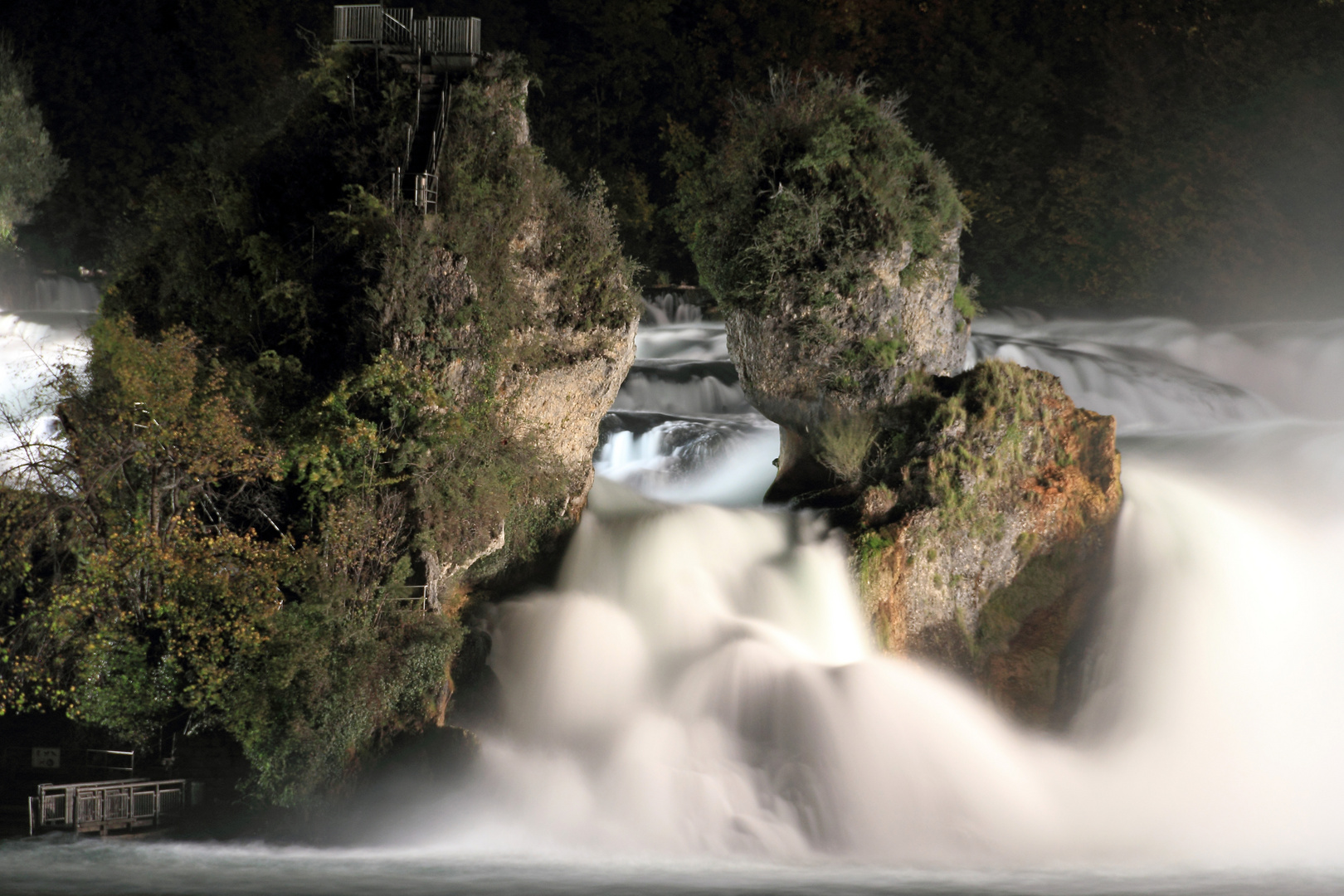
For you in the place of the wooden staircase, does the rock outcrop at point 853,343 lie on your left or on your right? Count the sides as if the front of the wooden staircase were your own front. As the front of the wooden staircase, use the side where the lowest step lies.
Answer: on your left

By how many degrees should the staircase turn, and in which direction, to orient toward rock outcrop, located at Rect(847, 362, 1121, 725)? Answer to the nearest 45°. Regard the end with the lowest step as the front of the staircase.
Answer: approximately 90° to its left

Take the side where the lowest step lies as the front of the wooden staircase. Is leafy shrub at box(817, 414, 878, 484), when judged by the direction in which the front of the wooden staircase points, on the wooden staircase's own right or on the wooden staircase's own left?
on the wooden staircase's own left

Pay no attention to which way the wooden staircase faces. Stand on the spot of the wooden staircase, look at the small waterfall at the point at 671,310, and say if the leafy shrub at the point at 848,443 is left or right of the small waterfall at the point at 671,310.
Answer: right

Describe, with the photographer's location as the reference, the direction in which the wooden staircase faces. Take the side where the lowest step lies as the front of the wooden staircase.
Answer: facing the viewer

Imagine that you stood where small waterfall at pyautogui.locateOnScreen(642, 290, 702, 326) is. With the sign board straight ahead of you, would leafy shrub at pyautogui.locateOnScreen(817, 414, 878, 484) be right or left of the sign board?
left

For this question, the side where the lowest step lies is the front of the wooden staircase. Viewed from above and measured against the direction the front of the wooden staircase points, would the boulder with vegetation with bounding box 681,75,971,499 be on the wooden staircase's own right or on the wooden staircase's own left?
on the wooden staircase's own left

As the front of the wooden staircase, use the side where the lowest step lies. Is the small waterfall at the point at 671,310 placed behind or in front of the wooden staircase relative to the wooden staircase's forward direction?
behind
